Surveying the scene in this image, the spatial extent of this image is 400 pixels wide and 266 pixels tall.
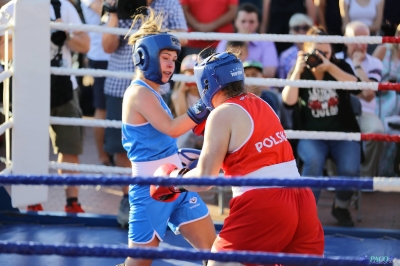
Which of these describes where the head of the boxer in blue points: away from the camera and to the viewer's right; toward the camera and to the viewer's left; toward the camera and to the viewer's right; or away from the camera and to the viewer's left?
toward the camera and to the viewer's right

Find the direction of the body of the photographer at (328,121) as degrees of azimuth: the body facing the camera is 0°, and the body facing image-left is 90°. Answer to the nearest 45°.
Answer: approximately 0°

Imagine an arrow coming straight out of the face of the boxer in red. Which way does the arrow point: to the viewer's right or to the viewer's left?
to the viewer's left

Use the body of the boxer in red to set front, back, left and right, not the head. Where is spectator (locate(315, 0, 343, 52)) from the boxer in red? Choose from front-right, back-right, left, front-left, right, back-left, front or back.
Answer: front-right

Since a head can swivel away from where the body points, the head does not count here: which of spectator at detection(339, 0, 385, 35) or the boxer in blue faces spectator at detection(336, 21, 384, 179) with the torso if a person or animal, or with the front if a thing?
spectator at detection(339, 0, 385, 35)

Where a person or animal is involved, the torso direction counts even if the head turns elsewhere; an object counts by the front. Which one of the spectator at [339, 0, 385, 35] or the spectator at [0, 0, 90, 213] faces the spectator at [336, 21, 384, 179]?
the spectator at [339, 0, 385, 35]

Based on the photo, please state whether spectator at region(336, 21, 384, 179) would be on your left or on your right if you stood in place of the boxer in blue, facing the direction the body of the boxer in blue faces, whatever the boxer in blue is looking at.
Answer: on your left

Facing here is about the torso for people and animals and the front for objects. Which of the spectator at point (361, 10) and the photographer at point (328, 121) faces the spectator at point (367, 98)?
the spectator at point (361, 10)

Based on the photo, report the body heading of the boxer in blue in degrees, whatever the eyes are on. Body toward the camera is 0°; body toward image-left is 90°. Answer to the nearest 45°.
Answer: approximately 315°

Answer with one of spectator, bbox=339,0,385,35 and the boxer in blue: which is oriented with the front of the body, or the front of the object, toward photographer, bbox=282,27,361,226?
the spectator
